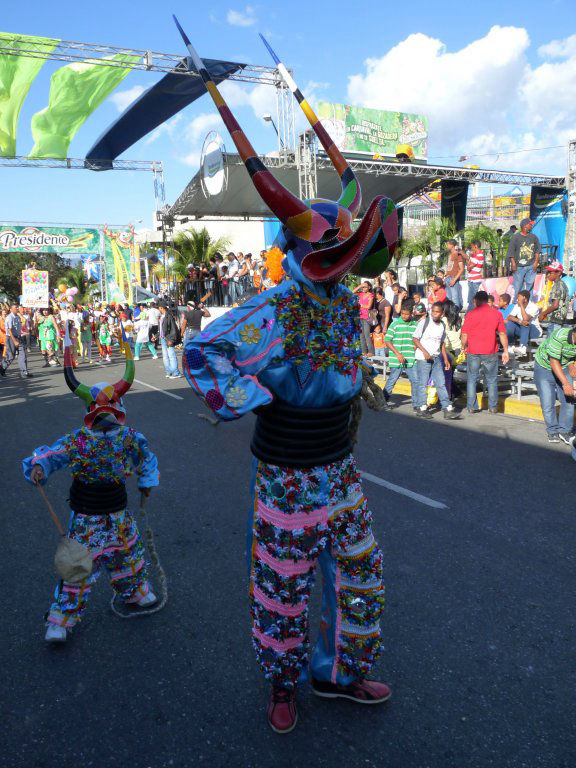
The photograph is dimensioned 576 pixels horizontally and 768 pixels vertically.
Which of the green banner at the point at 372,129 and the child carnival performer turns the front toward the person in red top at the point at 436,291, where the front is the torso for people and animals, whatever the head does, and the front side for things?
the green banner

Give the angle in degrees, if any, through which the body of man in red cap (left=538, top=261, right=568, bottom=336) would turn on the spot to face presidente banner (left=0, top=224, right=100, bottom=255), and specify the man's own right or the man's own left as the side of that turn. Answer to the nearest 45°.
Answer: approximately 90° to the man's own right

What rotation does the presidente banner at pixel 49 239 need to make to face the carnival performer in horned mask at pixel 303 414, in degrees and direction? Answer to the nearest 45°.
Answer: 0° — it already faces them

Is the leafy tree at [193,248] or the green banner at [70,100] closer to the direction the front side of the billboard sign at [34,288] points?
the green banner

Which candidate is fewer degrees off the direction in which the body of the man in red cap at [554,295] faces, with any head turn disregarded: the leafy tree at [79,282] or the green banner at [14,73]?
the green banner

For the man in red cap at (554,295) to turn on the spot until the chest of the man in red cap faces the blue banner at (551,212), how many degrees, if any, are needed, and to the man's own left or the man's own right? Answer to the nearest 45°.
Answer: approximately 135° to the man's own right

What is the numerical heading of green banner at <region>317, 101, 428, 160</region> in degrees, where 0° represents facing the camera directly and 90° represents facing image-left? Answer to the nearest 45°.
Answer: approximately 0°

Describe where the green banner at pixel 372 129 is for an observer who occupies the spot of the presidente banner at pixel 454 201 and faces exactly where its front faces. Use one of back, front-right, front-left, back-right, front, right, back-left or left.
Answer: back-right

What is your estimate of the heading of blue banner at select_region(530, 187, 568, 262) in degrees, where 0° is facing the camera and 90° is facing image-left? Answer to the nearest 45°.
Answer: approximately 0°

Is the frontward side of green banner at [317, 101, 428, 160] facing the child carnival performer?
yes
